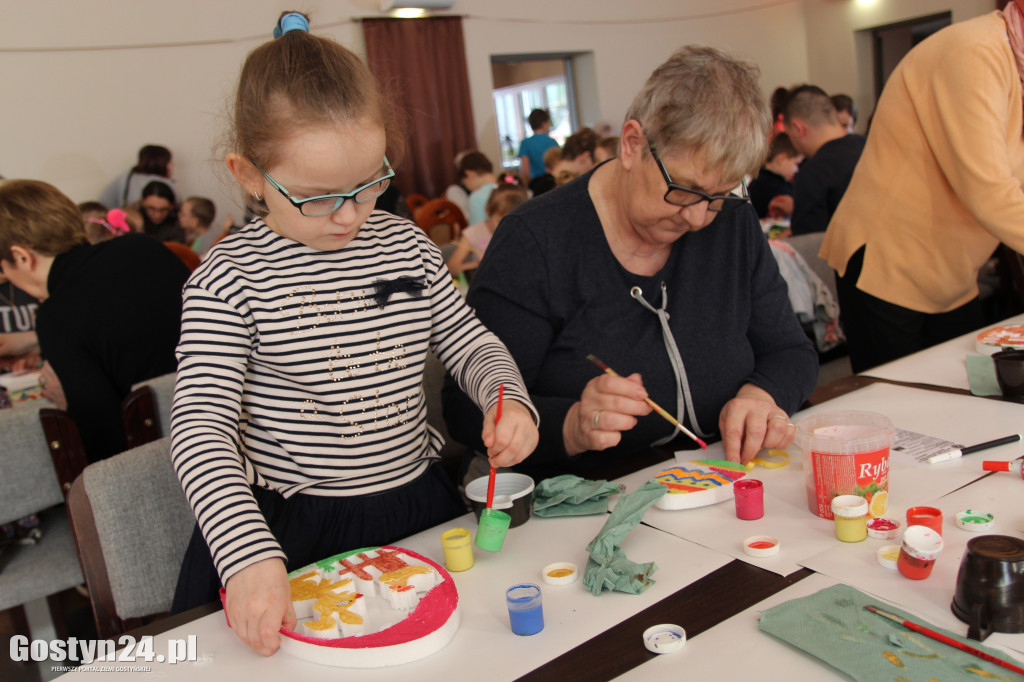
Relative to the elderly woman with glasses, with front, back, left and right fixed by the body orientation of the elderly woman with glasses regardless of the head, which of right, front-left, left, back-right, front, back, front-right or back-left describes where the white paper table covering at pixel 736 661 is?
front-right

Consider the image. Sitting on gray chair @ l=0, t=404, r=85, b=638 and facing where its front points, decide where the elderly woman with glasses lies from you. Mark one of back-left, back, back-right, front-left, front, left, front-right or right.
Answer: front

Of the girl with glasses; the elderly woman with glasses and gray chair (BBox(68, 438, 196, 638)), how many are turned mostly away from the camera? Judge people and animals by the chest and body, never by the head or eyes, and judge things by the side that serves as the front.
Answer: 0

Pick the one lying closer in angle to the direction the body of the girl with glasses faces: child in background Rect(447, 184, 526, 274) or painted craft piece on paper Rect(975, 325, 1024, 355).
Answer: the painted craft piece on paper

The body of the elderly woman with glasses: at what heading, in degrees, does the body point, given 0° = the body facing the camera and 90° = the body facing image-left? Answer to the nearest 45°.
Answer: approximately 315°

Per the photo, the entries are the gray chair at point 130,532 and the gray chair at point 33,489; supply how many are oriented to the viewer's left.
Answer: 0

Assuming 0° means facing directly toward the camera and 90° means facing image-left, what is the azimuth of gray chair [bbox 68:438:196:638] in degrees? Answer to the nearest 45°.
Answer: approximately 315°
